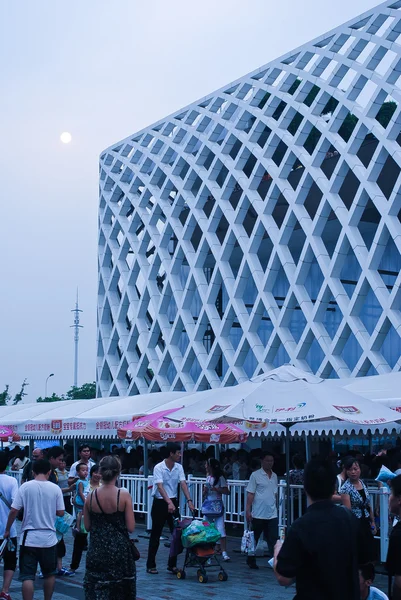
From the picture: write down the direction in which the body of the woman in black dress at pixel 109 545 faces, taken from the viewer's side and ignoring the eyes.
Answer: away from the camera

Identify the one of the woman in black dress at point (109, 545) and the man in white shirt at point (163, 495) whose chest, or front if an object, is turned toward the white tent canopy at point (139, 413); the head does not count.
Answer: the woman in black dress

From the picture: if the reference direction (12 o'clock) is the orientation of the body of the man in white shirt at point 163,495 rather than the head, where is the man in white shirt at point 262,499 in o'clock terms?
the man in white shirt at point 262,499 is roughly at 10 o'clock from the man in white shirt at point 163,495.

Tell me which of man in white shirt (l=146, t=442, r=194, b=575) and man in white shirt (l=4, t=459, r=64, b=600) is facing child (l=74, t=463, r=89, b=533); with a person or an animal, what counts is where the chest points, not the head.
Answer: man in white shirt (l=4, t=459, r=64, b=600)

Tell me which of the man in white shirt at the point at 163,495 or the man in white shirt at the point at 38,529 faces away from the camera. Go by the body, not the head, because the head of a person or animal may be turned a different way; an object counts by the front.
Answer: the man in white shirt at the point at 38,529

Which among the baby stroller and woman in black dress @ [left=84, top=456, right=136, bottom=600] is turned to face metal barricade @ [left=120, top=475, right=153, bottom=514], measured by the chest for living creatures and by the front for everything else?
the woman in black dress

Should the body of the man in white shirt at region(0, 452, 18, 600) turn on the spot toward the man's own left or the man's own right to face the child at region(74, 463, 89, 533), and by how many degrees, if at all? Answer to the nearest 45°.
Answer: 0° — they already face them

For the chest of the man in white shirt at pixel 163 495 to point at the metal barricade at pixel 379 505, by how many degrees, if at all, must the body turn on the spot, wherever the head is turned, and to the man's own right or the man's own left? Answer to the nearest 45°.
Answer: approximately 45° to the man's own left

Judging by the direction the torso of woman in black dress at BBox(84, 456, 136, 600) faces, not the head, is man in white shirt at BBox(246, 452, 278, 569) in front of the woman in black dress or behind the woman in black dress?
in front

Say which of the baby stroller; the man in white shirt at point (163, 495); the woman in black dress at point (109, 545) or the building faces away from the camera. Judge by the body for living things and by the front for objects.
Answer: the woman in black dress

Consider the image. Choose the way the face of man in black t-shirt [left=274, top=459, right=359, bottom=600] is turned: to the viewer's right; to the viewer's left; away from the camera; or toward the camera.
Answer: away from the camera

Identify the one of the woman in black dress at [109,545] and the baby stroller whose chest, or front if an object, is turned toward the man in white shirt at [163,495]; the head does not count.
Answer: the woman in black dress

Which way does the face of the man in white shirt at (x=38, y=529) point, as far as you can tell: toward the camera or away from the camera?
away from the camera

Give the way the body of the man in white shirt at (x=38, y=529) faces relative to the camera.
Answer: away from the camera
